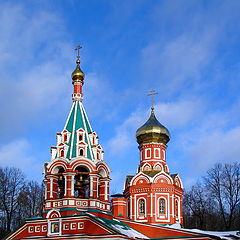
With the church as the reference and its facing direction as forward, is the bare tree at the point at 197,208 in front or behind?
behind

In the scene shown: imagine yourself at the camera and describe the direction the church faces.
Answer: facing the viewer and to the left of the viewer
